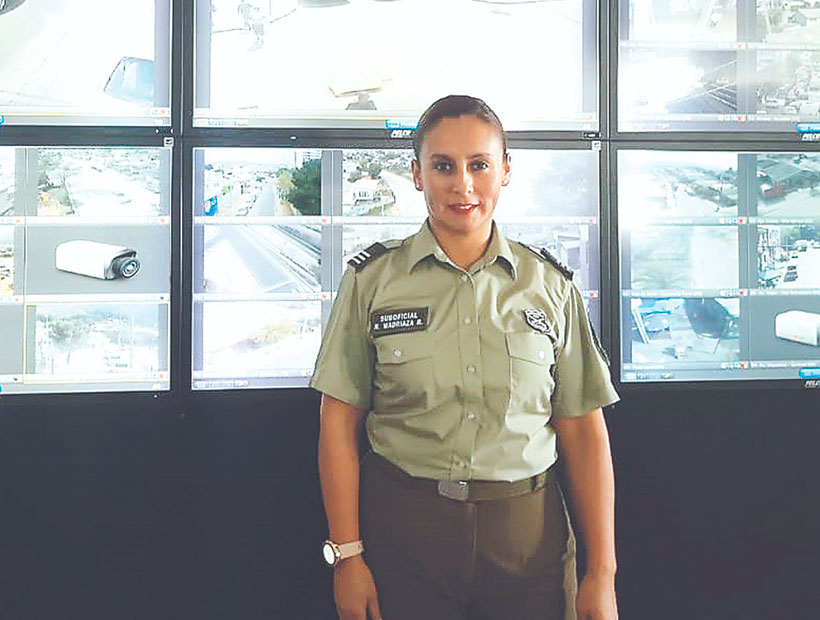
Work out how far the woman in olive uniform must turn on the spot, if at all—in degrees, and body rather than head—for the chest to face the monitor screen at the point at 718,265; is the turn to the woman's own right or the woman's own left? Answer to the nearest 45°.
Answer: approximately 135° to the woman's own left

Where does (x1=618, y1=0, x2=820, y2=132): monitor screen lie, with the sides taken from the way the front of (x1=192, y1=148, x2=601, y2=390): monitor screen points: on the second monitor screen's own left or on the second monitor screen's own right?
on the second monitor screen's own left

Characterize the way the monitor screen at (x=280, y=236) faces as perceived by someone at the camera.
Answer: facing the viewer

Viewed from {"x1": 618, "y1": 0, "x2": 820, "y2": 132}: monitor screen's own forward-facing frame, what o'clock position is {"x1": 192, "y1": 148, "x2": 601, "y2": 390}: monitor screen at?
{"x1": 192, "y1": 148, "x2": 601, "y2": 390}: monitor screen is roughly at 2 o'clock from {"x1": 618, "y1": 0, "x2": 820, "y2": 132}: monitor screen.

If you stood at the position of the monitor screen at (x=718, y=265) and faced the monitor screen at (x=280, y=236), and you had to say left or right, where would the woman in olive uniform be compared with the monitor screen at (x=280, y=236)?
left

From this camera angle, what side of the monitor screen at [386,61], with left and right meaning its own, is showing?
front

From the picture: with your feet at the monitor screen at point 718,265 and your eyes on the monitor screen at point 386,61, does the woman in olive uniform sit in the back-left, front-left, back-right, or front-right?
front-left

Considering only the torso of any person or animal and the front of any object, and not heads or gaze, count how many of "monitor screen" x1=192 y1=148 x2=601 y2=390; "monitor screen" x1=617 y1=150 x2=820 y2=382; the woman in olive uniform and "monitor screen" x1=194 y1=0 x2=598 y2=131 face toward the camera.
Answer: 4

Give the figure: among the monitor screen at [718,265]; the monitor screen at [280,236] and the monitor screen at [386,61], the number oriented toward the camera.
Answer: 3

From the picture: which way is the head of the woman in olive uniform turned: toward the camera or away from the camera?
toward the camera

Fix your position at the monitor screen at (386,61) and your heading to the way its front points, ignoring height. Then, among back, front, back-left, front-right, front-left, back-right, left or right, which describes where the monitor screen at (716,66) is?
left

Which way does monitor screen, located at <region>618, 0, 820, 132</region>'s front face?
toward the camera
